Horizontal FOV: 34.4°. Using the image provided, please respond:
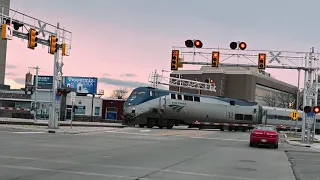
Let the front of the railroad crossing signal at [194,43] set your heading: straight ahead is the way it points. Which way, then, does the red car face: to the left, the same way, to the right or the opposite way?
the opposite way

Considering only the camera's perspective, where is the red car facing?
facing away from the viewer

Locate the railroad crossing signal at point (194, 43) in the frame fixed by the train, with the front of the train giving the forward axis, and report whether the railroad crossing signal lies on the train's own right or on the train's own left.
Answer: on the train's own left

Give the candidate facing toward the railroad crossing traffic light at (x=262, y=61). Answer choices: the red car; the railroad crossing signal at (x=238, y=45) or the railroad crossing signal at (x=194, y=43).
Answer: the red car

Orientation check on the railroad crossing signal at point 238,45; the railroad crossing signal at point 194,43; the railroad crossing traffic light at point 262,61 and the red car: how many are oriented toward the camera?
3

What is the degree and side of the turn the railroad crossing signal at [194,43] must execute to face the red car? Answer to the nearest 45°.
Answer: approximately 45° to its left

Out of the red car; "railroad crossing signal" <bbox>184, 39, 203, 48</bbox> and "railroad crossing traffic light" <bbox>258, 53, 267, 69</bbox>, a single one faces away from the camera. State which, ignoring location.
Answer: the red car

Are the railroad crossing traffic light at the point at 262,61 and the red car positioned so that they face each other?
yes

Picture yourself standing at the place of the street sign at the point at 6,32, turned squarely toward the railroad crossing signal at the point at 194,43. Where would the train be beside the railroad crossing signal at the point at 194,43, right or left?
left

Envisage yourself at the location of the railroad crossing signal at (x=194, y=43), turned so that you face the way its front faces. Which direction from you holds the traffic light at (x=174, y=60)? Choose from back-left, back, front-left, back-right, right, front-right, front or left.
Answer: back-right

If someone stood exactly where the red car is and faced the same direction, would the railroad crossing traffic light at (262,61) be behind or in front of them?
in front
